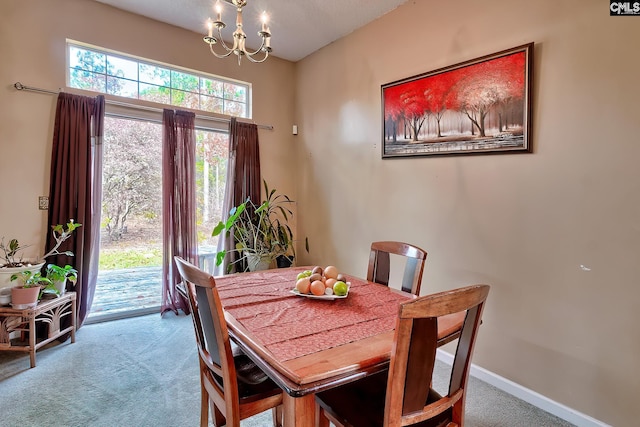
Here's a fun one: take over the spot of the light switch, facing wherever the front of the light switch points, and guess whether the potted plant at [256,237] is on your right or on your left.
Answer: on your left

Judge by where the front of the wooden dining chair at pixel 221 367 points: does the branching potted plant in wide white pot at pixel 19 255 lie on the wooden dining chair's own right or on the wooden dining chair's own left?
on the wooden dining chair's own left

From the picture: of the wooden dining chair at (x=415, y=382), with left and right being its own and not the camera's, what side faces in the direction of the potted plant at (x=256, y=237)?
front

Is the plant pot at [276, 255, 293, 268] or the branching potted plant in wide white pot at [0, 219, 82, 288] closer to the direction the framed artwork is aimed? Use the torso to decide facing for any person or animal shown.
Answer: the branching potted plant in wide white pot

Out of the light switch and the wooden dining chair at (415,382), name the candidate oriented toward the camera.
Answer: the light switch

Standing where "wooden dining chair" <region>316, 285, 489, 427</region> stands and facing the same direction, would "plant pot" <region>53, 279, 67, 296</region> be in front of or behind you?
in front

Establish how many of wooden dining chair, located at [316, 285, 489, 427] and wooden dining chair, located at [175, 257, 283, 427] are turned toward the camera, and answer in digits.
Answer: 0

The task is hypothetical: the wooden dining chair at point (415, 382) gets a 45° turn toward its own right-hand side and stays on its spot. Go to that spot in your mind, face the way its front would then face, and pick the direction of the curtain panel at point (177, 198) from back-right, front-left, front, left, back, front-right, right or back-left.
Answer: front-left

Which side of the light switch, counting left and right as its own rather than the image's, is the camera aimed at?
front

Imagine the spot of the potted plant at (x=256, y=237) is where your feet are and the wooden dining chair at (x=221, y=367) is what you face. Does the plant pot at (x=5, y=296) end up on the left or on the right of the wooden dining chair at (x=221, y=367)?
right

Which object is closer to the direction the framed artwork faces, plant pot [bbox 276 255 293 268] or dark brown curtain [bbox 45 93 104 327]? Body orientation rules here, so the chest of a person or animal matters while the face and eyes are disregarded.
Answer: the dark brown curtain

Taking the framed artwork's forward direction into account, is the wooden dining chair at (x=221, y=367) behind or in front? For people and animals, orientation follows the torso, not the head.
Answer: in front

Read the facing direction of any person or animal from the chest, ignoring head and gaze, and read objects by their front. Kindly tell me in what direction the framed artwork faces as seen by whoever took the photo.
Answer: facing the viewer and to the left of the viewer

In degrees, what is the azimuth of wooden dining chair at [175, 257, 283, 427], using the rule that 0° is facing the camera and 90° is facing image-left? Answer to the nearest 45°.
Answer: approximately 225°

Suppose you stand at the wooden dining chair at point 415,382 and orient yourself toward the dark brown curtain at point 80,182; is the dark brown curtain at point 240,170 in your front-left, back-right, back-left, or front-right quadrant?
front-right

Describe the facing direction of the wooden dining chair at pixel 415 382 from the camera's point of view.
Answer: facing away from the viewer and to the left of the viewer

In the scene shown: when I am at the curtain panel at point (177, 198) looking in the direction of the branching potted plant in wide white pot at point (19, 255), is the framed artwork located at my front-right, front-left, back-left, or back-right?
back-left

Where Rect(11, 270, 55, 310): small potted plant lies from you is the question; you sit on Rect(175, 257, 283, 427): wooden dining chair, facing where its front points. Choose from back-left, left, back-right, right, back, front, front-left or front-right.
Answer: left

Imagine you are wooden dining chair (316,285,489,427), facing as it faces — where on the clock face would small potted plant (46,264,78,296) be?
The small potted plant is roughly at 11 o'clock from the wooden dining chair.
